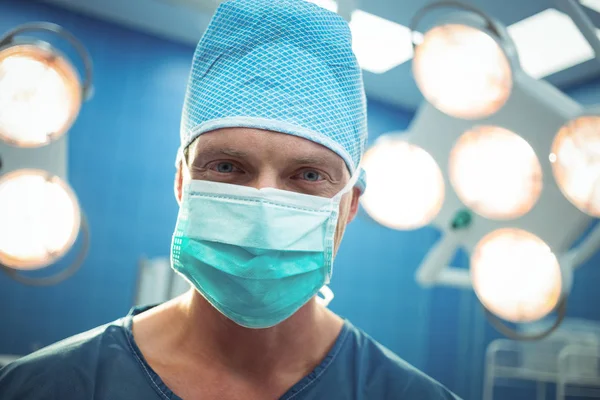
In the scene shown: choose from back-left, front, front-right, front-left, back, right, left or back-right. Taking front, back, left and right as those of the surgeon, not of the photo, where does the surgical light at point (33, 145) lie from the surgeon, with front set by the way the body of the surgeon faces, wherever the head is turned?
back-right

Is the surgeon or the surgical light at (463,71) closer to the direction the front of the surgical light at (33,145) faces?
the surgeon

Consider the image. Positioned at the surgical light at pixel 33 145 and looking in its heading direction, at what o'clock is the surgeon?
The surgeon is roughly at 11 o'clock from the surgical light.

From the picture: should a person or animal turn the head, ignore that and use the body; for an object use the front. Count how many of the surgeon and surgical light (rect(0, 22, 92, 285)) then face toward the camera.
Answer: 2

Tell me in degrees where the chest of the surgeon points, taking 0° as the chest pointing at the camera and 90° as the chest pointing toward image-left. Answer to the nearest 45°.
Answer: approximately 0°
